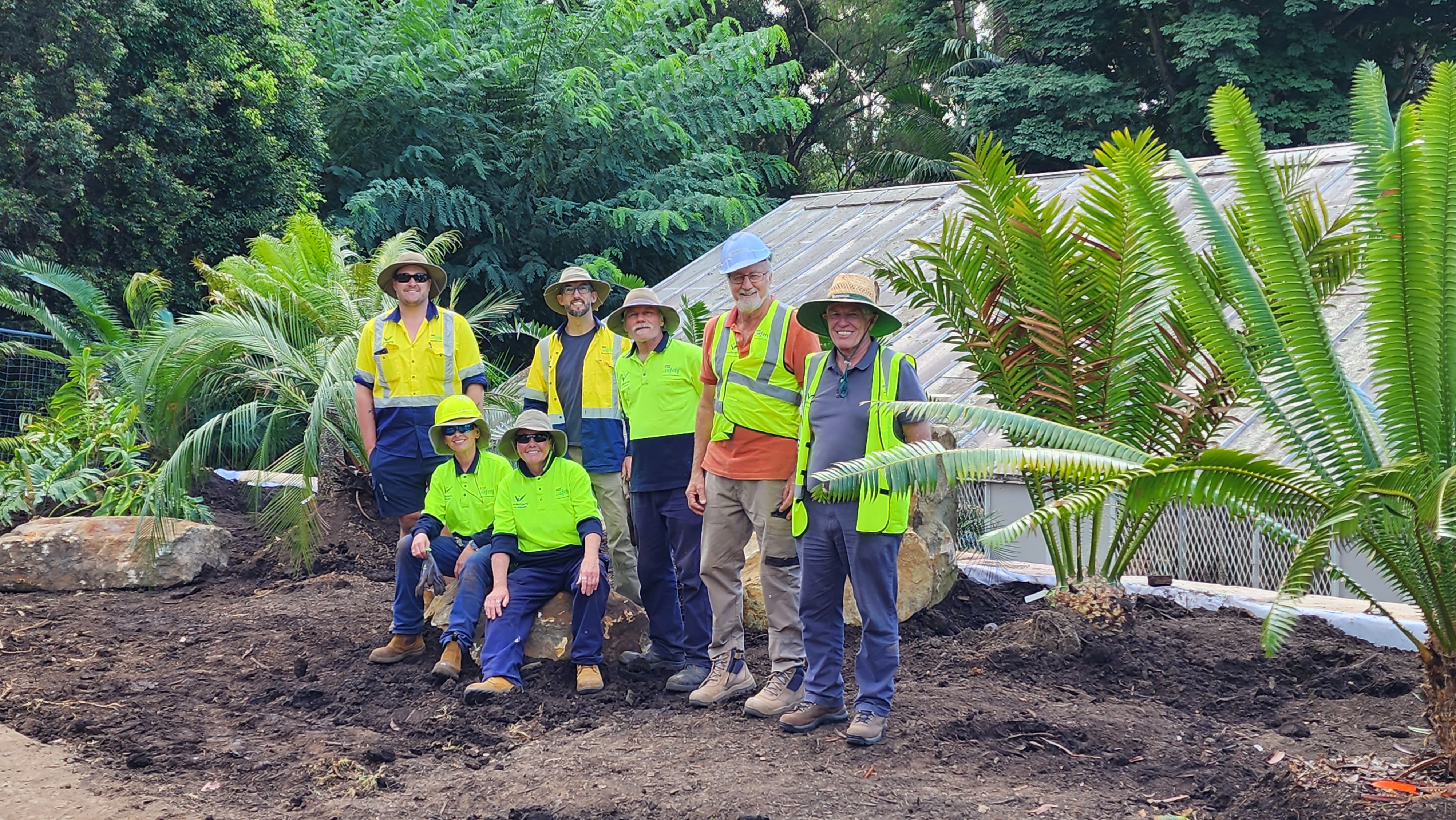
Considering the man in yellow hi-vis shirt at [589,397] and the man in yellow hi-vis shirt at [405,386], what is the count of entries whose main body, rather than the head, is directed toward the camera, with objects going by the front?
2

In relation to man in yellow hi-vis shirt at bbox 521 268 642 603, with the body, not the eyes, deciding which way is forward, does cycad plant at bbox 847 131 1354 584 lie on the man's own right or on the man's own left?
on the man's own left

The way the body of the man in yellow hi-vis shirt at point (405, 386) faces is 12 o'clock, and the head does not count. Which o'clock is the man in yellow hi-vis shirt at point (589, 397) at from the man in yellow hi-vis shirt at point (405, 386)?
the man in yellow hi-vis shirt at point (589, 397) is roughly at 10 o'clock from the man in yellow hi-vis shirt at point (405, 386).

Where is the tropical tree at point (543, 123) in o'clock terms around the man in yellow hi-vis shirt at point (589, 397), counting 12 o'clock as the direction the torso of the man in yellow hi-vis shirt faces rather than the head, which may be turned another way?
The tropical tree is roughly at 6 o'clock from the man in yellow hi-vis shirt.

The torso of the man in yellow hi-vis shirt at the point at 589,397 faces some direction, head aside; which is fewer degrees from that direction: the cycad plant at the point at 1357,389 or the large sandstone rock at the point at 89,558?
the cycad plant

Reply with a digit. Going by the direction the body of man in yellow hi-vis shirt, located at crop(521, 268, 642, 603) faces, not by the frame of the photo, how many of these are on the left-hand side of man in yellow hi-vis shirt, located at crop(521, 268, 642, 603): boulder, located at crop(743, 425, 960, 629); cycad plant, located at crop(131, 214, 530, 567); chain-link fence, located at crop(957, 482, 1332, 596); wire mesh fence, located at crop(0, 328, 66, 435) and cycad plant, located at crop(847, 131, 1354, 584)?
3

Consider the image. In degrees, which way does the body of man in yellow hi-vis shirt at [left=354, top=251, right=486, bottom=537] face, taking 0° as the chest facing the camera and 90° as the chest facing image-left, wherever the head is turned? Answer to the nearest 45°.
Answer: approximately 0°

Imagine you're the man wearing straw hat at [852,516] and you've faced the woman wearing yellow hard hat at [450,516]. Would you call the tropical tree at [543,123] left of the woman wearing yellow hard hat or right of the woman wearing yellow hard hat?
right
